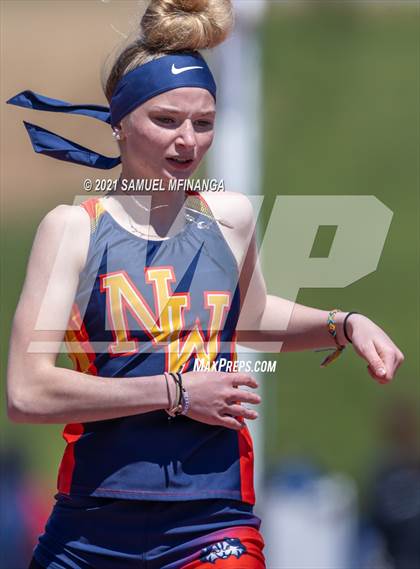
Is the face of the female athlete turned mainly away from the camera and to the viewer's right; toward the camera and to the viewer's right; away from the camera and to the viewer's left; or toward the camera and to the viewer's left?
toward the camera and to the viewer's right

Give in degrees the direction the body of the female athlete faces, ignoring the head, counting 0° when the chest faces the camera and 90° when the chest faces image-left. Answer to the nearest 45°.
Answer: approximately 315°
